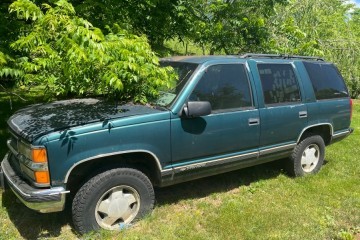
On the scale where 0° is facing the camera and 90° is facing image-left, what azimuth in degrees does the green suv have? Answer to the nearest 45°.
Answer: approximately 45°
